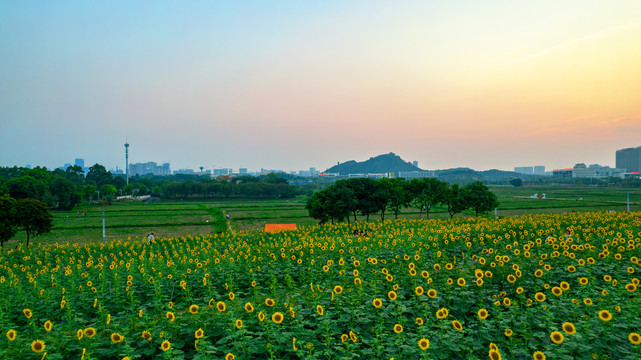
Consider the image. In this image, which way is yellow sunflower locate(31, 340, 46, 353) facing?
toward the camera

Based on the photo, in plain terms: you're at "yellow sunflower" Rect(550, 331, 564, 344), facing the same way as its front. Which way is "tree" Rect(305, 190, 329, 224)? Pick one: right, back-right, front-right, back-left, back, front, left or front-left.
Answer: back-right

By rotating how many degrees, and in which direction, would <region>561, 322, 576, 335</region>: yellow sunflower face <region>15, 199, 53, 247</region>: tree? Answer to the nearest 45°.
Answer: approximately 90° to its right

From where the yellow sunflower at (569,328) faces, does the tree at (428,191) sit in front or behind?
behind

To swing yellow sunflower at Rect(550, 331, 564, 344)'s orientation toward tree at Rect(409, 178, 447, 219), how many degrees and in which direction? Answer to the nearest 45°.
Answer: approximately 180°

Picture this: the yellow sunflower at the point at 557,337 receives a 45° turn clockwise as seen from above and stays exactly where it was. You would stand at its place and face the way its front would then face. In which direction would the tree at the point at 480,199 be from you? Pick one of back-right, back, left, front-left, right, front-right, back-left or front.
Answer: back-right

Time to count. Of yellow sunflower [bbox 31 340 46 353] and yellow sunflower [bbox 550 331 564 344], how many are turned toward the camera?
2

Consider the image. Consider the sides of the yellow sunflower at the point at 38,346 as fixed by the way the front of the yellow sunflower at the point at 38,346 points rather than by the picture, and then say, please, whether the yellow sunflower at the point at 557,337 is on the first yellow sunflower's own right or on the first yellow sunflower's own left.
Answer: on the first yellow sunflower's own left

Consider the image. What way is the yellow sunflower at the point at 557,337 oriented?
toward the camera

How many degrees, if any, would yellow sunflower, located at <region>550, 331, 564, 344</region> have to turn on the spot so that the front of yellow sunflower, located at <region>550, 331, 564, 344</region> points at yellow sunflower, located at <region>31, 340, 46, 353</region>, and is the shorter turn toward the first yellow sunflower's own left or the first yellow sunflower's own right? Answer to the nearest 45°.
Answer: approximately 45° to the first yellow sunflower's own right

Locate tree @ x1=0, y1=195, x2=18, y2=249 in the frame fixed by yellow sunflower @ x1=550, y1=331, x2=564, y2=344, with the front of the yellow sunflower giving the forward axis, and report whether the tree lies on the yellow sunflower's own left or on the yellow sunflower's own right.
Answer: on the yellow sunflower's own right

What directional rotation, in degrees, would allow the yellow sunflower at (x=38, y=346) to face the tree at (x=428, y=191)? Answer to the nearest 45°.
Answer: approximately 135° to its left

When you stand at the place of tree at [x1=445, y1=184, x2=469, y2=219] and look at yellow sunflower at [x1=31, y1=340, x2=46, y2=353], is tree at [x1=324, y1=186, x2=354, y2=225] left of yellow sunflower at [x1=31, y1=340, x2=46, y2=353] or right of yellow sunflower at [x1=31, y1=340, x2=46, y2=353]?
right

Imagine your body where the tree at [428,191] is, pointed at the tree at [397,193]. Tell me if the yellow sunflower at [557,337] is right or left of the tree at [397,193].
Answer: left

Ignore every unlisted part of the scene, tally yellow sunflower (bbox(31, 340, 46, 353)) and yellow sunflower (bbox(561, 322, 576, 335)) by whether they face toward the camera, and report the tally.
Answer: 2

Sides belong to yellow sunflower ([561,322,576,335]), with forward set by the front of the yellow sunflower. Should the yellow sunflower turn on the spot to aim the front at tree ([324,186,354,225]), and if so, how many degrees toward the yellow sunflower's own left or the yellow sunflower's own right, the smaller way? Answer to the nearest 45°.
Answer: approximately 135° to the yellow sunflower's own right
